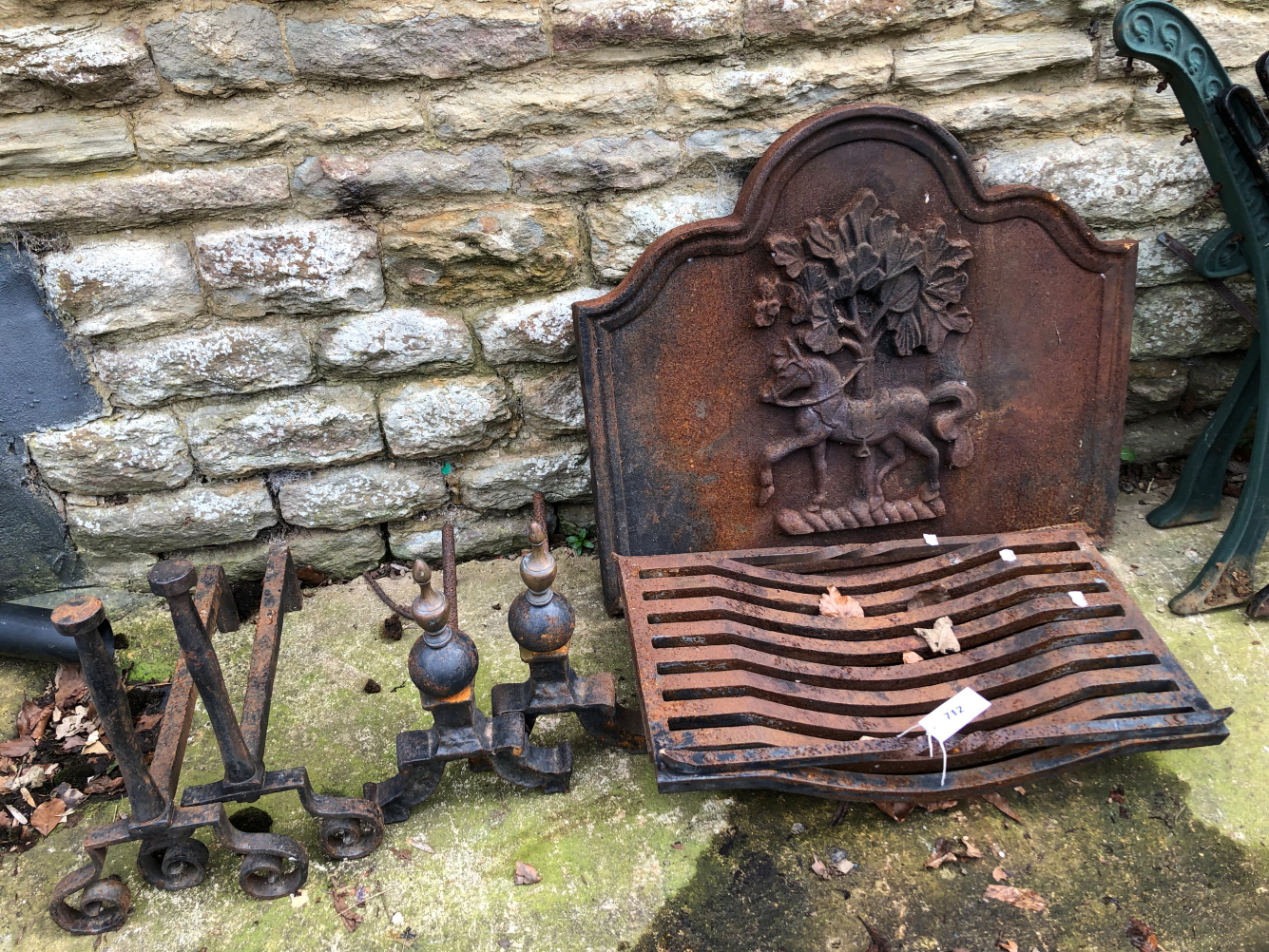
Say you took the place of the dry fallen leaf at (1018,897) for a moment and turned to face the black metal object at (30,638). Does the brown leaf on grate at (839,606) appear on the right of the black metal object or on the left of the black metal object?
right

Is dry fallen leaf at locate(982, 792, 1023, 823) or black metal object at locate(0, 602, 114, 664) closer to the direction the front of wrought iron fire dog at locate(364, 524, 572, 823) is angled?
the dry fallen leaf

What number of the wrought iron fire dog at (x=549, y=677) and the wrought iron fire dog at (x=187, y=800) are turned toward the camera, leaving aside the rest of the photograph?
2

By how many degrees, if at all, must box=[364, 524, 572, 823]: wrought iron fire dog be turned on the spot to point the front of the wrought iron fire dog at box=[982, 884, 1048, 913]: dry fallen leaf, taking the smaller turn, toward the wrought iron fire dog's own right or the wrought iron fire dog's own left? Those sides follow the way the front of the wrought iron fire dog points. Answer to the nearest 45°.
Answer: approximately 45° to the wrought iron fire dog's own left

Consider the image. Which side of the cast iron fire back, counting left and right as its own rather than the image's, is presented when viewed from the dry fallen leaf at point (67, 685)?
right

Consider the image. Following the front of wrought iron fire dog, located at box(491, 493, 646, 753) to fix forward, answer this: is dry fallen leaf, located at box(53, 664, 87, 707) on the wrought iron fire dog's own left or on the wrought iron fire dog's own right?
on the wrought iron fire dog's own right

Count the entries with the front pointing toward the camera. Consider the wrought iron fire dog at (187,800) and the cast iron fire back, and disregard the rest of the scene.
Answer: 2

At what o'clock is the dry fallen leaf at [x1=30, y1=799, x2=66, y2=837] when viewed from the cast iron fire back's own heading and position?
The dry fallen leaf is roughly at 2 o'clock from the cast iron fire back.

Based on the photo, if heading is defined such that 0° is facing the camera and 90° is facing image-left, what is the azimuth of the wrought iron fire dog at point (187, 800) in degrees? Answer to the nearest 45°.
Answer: approximately 0°
